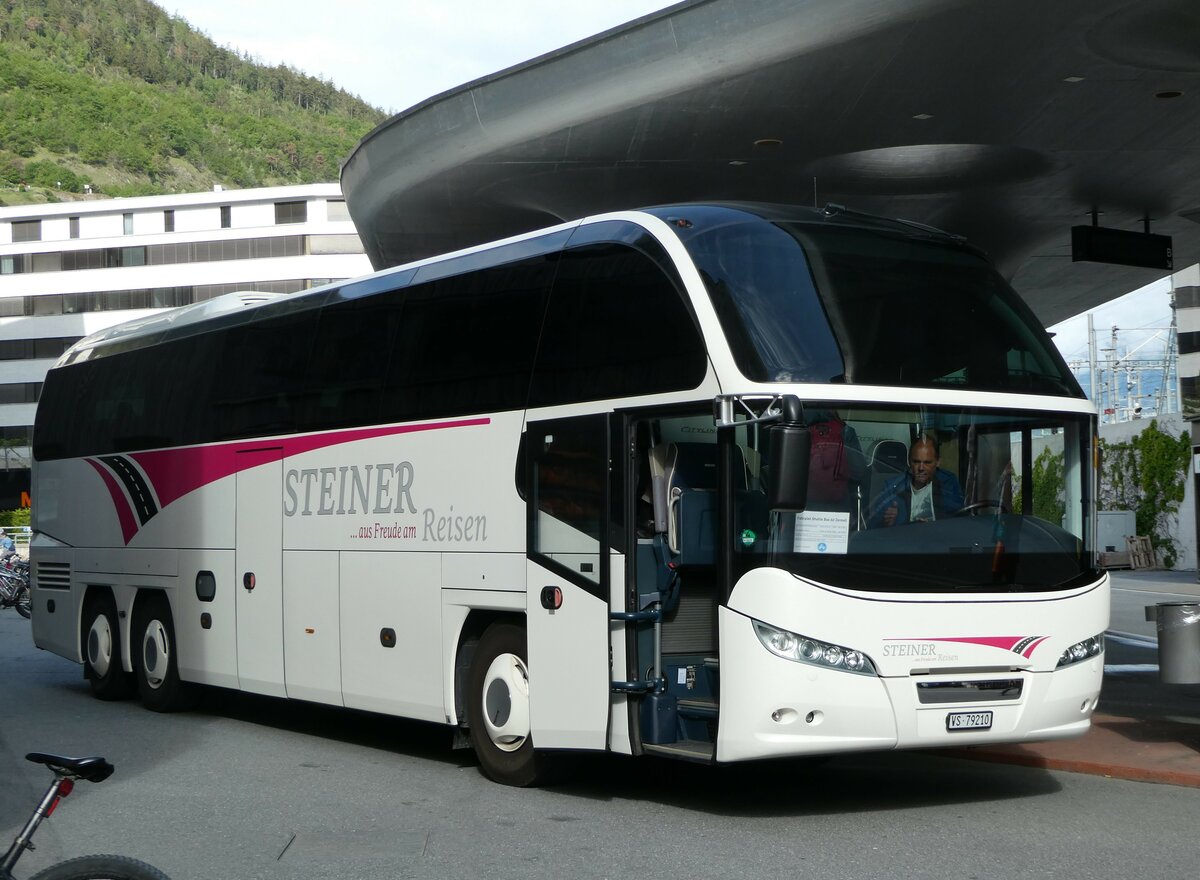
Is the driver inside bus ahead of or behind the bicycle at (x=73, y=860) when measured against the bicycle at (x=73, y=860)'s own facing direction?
behind

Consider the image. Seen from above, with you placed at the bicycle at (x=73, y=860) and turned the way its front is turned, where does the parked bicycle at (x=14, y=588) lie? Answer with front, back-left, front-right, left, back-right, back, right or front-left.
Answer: right

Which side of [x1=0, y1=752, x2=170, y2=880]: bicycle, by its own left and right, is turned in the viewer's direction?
left

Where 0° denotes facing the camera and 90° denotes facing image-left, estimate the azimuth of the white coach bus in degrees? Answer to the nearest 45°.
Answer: approximately 315°

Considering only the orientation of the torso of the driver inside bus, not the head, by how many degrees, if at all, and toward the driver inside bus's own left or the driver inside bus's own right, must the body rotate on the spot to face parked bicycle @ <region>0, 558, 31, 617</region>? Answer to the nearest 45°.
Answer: approximately 135° to the driver inside bus's own right

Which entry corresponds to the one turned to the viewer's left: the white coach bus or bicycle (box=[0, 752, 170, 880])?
the bicycle

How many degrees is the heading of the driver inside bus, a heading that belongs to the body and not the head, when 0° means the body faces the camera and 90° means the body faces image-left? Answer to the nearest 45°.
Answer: approximately 0°

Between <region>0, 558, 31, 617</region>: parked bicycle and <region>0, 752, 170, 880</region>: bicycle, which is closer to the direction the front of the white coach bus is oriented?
the bicycle

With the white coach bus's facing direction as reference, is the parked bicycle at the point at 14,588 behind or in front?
behind

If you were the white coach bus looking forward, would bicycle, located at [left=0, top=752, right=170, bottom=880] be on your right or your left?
on your right

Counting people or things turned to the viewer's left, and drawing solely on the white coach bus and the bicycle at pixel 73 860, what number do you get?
1
